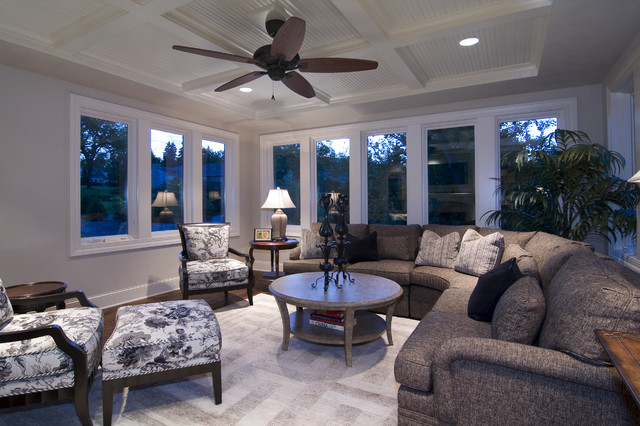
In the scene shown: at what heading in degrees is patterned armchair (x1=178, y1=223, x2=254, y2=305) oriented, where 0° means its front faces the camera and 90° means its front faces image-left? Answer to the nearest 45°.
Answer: approximately 315°

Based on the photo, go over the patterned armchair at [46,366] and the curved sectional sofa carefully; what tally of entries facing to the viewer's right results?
1

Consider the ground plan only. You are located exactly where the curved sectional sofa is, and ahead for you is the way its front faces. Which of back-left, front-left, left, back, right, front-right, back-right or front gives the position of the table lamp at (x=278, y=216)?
right

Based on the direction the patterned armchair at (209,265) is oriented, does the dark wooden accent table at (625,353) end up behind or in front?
in front

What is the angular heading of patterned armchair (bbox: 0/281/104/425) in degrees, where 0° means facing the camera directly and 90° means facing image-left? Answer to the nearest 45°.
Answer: approximately 270°

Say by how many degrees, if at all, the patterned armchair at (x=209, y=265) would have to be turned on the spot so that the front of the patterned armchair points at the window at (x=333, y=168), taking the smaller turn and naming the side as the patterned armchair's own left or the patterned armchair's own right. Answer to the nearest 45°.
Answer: approximately 90° to the patterned armchair's own left

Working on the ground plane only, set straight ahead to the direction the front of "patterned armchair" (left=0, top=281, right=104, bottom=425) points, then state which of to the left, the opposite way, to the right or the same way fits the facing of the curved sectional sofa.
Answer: the opposite way

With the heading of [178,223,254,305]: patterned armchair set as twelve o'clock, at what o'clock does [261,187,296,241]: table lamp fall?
The table lamp is roughly at 9 o'clock from the patterned armchair.

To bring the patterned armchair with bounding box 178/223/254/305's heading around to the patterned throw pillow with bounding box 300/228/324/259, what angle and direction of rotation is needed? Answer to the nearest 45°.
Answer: approximately 45° to its left

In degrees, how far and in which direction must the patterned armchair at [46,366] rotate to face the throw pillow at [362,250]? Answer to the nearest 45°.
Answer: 0° — it already faces it

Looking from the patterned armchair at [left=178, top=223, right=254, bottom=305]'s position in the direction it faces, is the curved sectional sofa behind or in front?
in front

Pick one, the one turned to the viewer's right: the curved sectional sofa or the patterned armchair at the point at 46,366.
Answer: the patterned armchair

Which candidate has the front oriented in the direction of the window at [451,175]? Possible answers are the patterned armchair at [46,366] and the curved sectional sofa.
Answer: the patterned armchair
